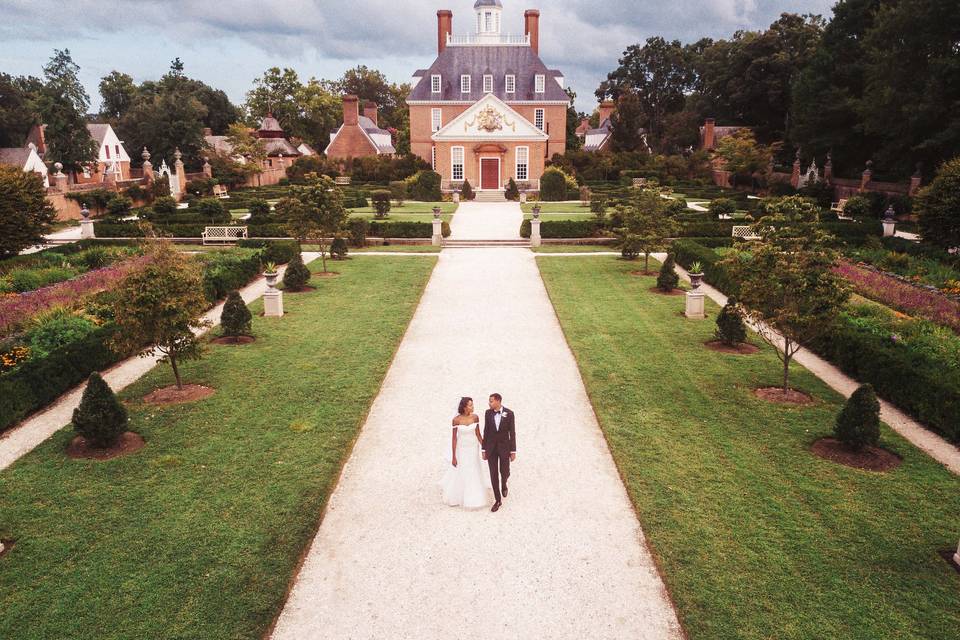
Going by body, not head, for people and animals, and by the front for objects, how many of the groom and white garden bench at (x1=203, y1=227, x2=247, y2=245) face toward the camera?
2

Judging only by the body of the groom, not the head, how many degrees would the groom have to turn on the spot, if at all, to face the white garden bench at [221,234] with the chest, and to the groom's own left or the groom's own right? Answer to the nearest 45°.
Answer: approximately 135° to the groom's own right

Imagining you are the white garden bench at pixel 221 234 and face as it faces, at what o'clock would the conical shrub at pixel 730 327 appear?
The conical shrub is roughly at 11 o'clock from the white garden bench.

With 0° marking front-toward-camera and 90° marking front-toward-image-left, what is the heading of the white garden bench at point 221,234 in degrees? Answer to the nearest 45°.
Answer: approximately 0°

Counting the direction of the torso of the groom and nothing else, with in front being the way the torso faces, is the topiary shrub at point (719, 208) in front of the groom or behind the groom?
behind

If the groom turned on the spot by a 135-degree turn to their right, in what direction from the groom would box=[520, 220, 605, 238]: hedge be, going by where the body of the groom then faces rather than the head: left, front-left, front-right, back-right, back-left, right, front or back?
front-right

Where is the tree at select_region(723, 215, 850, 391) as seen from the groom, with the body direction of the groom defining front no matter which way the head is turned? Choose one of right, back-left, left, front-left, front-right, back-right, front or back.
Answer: back-left

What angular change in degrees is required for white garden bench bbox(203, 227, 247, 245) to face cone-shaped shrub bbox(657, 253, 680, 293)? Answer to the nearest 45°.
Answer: approximately 45° to its left

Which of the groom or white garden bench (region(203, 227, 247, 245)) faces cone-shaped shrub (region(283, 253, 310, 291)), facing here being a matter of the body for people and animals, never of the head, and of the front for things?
the white garden bench

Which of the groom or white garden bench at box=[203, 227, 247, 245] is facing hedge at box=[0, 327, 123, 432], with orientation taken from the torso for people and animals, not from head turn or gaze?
the white garden bench

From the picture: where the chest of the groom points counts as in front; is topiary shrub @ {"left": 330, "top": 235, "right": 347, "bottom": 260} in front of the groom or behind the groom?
behind

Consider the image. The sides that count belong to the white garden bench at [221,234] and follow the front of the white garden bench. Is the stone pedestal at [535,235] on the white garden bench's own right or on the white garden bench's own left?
on the white garden bench's own left

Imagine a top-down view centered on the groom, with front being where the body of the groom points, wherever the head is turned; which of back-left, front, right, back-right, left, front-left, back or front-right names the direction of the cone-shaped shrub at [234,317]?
back-right
